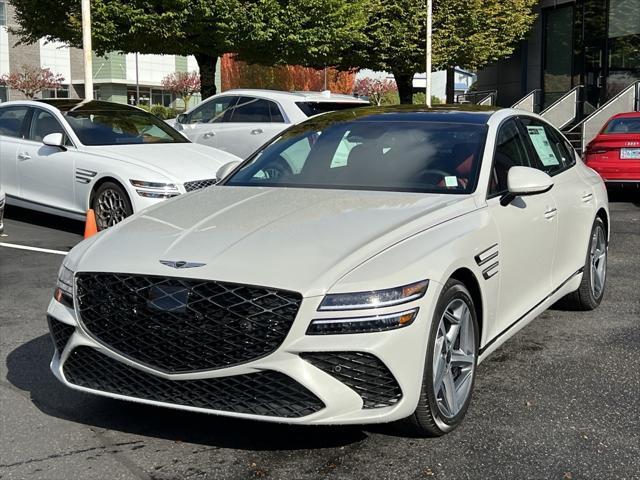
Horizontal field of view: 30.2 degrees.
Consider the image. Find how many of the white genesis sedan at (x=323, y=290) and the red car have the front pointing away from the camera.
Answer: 1

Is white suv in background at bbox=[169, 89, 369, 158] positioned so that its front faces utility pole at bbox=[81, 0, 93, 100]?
yes

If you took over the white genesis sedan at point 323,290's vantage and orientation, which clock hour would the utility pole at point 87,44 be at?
The utility pole is roughly at 4 o'clock from the white genesis sedan.

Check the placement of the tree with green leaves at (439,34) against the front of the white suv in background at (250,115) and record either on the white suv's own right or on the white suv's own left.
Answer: on the white suv's own right

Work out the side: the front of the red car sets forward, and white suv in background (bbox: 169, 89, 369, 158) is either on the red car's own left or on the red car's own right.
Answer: on the red car's own left

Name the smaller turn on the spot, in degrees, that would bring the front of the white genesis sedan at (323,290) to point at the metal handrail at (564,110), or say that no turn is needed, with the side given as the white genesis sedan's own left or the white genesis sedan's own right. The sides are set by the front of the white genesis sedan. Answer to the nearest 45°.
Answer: approximately 135° to the white genesis sedan's own right

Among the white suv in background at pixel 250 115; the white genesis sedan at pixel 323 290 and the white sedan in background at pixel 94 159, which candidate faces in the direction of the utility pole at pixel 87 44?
the white suv in background at pixel 250 115

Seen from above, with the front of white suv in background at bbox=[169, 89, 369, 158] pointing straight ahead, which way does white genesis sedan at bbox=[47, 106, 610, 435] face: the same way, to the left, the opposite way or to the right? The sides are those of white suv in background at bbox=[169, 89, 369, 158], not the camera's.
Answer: to the left

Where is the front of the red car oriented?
away from the camera

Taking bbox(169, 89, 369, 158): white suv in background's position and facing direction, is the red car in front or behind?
behind

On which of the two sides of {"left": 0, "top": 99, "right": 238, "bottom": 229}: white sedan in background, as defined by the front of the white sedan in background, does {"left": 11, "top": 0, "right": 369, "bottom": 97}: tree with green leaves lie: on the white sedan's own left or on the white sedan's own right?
on the white sedan's own left

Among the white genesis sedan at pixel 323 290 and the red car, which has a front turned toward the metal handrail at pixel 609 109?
the red car

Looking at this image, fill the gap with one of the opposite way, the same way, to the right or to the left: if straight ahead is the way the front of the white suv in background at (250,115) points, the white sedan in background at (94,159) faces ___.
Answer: the opposite way

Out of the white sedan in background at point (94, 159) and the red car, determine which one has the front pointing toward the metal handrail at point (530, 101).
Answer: the red car

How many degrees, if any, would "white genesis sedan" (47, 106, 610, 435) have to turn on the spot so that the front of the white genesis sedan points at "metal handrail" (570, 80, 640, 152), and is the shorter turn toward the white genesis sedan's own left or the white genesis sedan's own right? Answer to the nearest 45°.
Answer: approximately 135° to the white genesis sedan's own right

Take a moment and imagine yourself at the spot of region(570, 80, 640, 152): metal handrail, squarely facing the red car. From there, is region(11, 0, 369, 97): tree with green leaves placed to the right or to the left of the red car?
right

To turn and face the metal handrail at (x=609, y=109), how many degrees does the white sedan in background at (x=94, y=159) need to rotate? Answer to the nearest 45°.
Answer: approximately 90° to its left
